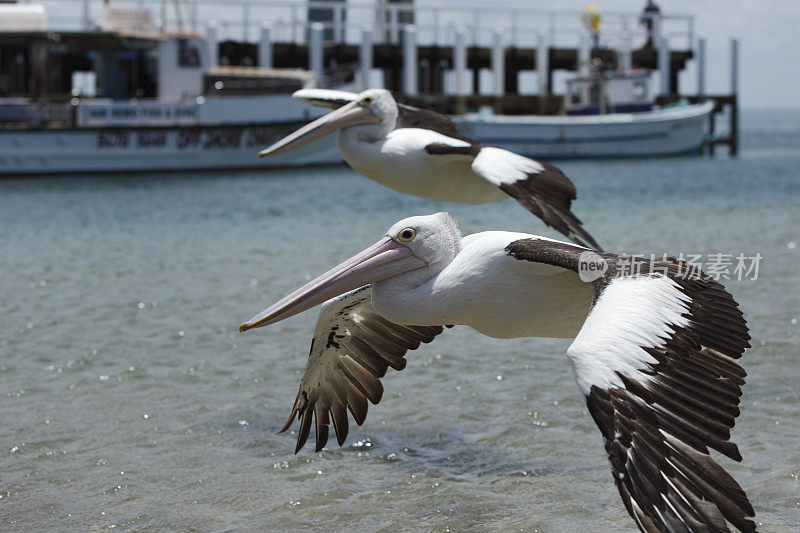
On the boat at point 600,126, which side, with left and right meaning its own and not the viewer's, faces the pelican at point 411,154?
right

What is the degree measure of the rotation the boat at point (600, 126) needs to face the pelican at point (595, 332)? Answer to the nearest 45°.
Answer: approximately 90° to its right

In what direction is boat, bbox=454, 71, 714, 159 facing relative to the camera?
to the viewer's right

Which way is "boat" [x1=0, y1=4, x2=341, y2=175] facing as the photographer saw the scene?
facing to the right of the viewer

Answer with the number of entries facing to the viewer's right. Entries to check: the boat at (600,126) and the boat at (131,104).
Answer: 2
